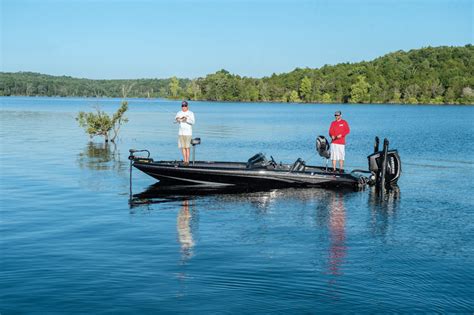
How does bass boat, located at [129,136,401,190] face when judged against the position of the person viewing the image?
facing to the left of the viewer
